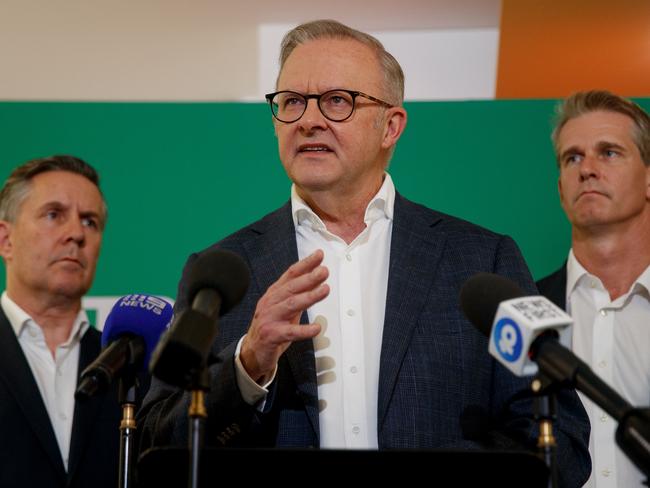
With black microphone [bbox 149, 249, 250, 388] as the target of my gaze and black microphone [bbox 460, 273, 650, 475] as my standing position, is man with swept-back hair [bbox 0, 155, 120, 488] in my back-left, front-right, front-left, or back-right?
front-right

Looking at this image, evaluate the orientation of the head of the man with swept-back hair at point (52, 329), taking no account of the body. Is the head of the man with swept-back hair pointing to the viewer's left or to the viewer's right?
to the viewer's right

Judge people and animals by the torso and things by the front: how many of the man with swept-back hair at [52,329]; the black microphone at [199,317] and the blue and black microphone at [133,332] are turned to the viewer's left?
0

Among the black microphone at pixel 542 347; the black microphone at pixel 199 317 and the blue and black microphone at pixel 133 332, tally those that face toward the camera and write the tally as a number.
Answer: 0

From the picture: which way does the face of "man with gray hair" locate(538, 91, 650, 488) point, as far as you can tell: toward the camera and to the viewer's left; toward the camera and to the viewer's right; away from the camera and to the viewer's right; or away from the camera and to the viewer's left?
toward the camera and to the viewer's left

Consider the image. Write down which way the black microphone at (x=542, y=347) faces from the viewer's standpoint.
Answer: facing away from the viewer and to the left of the viewer

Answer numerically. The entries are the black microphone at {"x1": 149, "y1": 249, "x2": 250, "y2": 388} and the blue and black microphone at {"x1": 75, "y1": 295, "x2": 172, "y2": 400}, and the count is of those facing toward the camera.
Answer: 0

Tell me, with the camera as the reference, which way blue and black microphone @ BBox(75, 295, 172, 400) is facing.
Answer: facing away from the viewer and to the right of the viewer

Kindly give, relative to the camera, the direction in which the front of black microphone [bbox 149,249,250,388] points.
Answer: facing away from the viewer and to the right of the viewer

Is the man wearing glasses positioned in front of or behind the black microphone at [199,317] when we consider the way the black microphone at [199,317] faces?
in front

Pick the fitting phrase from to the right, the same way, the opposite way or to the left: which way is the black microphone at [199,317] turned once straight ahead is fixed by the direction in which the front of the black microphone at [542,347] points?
to the right

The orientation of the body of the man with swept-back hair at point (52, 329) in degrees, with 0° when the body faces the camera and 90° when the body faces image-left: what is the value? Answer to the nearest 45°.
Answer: approximately 315°

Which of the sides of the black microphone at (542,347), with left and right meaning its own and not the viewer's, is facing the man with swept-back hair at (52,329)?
front
